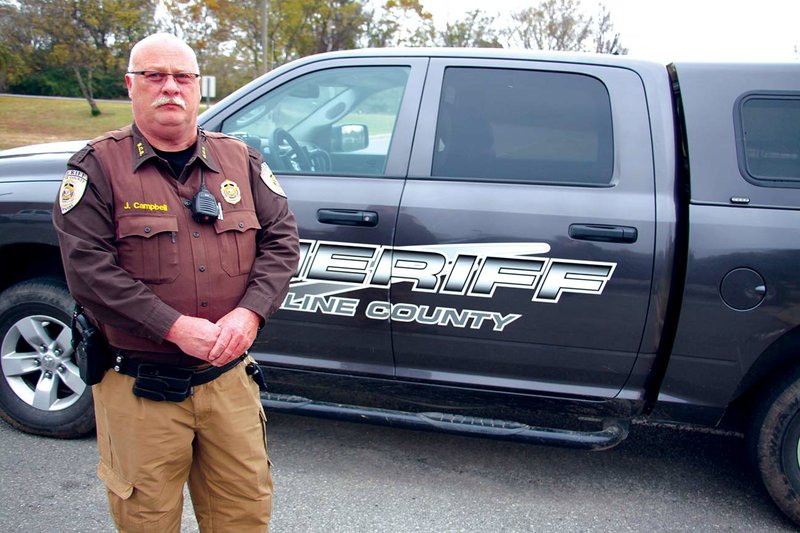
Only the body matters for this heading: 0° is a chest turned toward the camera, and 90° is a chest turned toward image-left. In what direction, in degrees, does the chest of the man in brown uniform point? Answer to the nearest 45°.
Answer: approximately 0°

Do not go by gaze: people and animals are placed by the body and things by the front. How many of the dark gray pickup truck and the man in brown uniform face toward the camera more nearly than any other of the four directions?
1

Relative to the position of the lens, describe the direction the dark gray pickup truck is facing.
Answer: facing to the left of the viewer

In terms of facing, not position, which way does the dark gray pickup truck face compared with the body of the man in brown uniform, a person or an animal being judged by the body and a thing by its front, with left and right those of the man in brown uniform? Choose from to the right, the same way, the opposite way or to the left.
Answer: to the right
